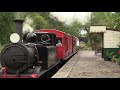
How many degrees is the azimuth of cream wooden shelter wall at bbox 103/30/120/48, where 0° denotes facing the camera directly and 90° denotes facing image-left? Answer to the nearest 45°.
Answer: approximately 0°

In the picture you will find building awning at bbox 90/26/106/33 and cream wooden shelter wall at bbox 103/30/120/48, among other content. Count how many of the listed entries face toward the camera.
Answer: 2

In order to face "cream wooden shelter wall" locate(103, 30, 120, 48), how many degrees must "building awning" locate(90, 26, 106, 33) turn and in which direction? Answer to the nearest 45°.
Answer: approximately 90° to its left

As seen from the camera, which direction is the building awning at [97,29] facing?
toward the camera

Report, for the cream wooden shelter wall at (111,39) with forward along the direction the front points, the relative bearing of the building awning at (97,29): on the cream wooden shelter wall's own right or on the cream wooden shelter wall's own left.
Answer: on the cream wooden shelter wall's own right

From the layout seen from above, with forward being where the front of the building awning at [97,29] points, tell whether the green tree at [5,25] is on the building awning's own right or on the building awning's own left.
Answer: on the building awning's own right
